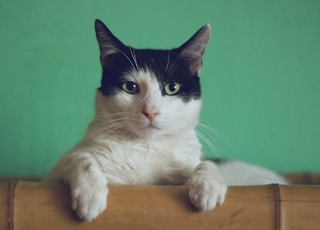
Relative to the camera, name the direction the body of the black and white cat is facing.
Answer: toward the camera
